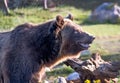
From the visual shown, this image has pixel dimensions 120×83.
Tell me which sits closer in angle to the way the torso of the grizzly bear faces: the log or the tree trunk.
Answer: the log

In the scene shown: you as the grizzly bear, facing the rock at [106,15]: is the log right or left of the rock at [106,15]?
right

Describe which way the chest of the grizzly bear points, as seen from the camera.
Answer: to the viewer's right

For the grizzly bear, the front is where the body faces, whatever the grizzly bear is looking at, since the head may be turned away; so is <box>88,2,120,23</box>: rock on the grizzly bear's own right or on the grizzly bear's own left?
on the grizzly bear's own left

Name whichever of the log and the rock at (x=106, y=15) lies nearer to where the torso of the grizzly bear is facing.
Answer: the log

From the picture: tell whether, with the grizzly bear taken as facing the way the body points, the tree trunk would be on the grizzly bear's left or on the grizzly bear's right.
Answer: on the grizzly bear's left
